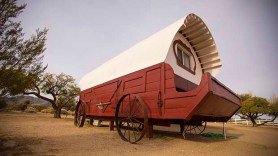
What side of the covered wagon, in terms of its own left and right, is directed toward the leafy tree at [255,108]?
left

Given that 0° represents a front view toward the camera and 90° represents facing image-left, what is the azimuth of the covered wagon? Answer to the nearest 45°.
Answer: approximately 315°
